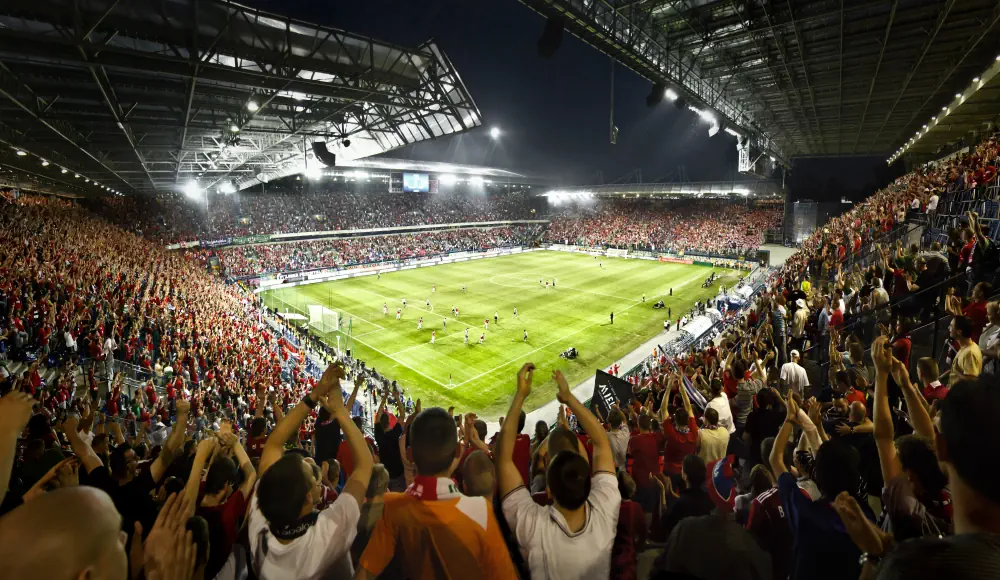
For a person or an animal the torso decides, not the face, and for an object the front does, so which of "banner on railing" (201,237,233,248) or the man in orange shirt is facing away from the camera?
the man in orange shirt

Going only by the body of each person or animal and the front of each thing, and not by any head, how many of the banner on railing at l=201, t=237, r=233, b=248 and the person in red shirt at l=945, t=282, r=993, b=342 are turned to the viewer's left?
1

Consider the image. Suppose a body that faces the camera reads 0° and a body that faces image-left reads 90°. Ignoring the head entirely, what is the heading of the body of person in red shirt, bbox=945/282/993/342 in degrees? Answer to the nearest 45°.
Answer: approximately 90°

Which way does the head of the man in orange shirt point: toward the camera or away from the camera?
away from the camera

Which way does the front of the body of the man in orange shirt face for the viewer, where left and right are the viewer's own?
facing away from the viewer

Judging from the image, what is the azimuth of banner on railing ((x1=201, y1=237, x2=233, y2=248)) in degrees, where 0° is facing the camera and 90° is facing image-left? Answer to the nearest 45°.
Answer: approximately 315°

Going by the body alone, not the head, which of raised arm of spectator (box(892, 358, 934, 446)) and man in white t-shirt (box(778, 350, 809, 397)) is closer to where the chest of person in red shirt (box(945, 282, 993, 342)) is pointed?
the man in white t-shirt

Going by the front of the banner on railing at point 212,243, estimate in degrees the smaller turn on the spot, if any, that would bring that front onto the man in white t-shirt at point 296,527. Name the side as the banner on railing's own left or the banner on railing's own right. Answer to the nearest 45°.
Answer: approximately 45° to the banner on railing's own right

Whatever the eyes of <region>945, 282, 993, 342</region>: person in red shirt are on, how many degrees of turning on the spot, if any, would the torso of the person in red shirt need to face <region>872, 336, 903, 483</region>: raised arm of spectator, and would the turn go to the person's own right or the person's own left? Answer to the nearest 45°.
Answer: approximately 90° to the person's own left

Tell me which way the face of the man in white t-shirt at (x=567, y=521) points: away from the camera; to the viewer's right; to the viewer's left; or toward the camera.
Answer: away from the camera
